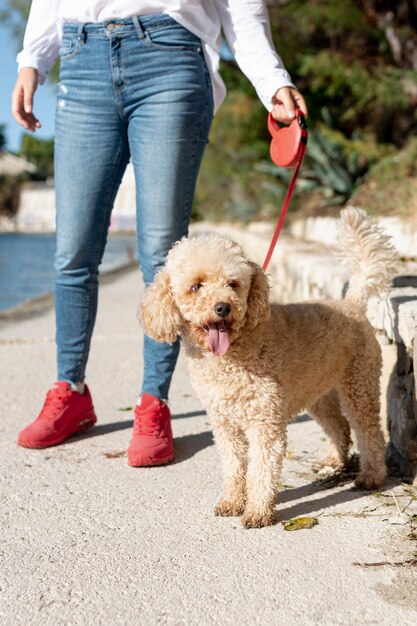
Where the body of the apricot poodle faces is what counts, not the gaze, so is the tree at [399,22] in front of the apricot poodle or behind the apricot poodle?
behind

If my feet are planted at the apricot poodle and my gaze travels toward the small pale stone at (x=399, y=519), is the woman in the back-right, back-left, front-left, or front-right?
back-left

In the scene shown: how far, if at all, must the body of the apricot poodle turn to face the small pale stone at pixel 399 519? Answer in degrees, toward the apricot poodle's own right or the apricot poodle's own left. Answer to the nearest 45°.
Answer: approximately 90° to the apricot poodle's own left

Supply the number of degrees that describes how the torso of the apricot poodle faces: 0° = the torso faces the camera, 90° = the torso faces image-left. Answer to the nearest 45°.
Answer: approximately 45°

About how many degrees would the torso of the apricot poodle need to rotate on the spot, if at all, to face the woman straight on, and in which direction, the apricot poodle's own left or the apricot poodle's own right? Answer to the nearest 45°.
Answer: approximately 90° to the apricot poodle's own right
